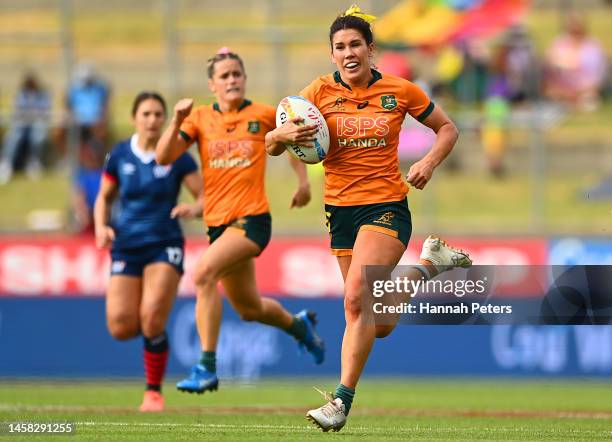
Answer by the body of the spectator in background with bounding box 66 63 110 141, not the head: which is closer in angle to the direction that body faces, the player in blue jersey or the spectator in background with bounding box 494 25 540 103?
the player in blue jersey

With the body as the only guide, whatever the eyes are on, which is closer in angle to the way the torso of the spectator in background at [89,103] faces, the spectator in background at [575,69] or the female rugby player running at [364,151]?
the female rugby player running

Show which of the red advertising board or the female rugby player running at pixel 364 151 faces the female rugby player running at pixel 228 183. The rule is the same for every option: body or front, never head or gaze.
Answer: the red advertising board

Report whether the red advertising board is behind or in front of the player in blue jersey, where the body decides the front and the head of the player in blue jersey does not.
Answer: behind
